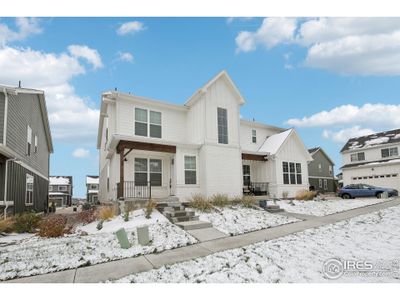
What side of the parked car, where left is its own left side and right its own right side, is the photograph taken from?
right

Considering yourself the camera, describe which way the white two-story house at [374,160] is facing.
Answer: facing the viewer and to the left of the viewer

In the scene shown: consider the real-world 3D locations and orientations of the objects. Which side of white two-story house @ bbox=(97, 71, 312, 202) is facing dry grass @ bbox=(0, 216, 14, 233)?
right

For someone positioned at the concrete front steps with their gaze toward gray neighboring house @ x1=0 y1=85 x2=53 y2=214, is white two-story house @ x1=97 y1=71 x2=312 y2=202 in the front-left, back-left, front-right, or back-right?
front-right

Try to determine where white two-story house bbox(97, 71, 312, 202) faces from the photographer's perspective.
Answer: facing the viewer and to the right of the viewer

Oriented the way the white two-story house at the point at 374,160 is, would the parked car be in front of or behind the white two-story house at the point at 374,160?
in front

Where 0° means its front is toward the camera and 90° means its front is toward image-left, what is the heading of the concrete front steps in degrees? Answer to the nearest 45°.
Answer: approximately 315°

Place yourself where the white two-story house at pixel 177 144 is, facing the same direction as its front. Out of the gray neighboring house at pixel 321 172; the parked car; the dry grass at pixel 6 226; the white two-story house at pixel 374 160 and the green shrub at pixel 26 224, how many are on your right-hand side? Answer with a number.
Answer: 2

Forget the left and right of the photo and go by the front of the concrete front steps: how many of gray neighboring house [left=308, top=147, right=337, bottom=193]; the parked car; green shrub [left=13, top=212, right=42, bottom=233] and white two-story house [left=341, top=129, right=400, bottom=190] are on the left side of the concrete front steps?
3
